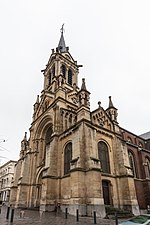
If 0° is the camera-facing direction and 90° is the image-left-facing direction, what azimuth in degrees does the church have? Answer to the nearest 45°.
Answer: approximately 45°
